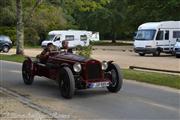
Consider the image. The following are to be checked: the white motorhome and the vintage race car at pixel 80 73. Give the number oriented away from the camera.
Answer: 0

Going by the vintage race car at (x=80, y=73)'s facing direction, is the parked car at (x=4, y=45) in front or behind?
behind

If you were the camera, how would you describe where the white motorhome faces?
facing the viewer and to the left of the viewer

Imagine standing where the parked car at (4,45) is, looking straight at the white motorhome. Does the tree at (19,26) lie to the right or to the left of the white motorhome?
right

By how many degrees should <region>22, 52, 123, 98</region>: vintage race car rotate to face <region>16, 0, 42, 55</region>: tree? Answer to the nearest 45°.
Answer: approximately 135° to its left

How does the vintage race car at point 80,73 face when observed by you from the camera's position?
facing the viewer and to the right of the viewer

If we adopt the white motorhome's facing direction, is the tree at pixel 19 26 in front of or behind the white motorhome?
in front

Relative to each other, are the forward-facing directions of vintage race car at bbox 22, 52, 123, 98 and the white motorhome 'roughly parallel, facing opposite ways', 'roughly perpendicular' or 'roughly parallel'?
roughly perpendicular

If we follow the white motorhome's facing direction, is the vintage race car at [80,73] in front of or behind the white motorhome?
in front

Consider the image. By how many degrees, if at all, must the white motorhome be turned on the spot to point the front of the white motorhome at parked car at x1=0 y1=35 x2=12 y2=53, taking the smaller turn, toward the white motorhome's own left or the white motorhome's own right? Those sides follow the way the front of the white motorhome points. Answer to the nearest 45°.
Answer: approximately 45° to the white motorhome's own right
